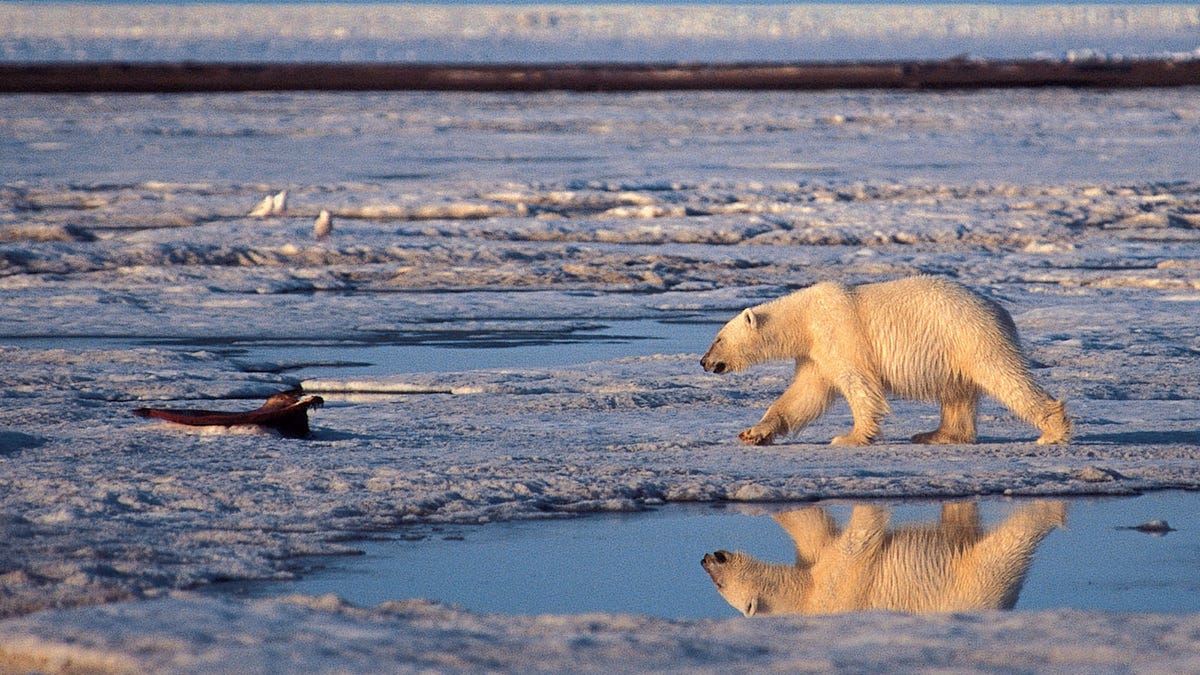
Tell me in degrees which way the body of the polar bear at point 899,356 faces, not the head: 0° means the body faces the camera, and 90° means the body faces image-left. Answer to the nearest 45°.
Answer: approximately 90°
